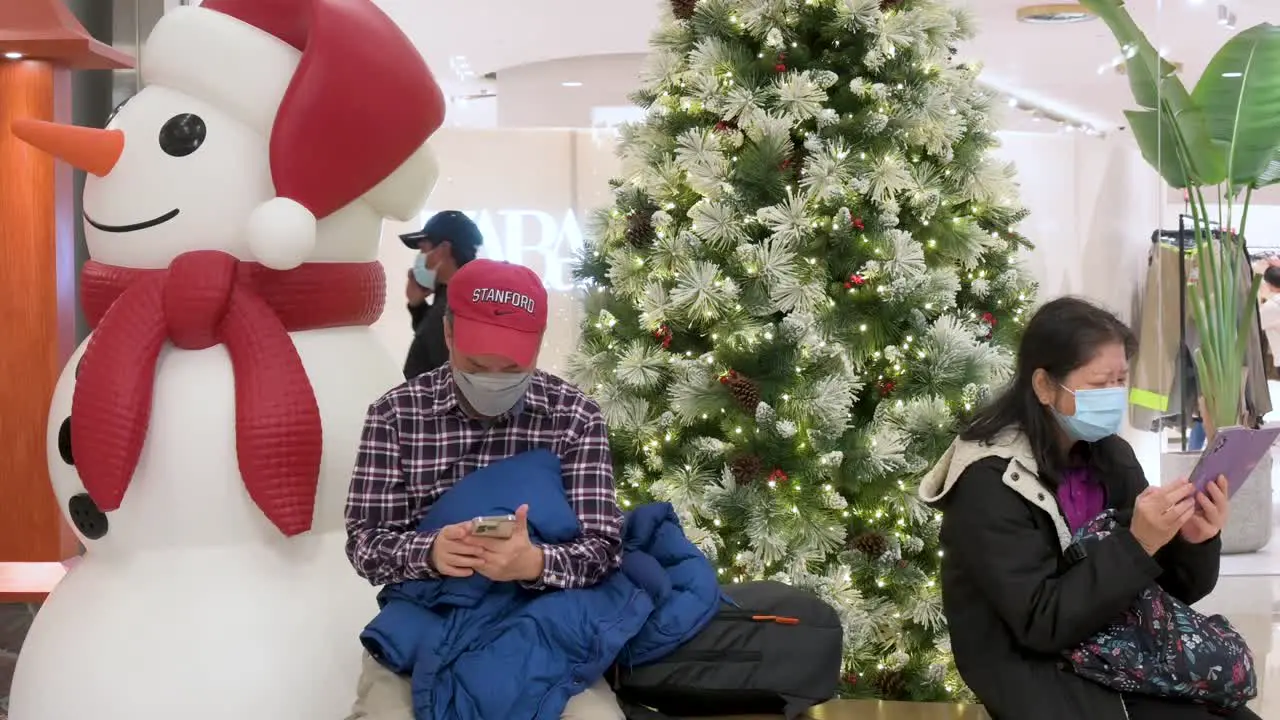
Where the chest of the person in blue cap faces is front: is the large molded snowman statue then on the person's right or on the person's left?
on the person's left

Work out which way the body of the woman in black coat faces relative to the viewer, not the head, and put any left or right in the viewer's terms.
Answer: facing the viewer and to the right of the viewer

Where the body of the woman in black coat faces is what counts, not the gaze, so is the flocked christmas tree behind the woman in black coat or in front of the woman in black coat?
behind

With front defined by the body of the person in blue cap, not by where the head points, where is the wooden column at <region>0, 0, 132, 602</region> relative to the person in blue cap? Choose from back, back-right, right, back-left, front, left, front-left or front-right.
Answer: front

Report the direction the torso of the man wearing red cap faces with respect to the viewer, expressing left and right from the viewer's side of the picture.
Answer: facing the viewer

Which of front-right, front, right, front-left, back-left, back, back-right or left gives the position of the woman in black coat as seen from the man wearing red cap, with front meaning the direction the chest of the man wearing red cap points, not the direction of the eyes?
left

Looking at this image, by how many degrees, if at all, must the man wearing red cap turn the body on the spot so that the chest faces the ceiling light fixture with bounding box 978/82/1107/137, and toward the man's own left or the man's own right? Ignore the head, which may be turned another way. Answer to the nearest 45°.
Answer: approximately 135° to the man's own left

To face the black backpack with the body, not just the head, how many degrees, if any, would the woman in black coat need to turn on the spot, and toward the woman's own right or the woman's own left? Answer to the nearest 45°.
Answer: approximately 135° to the woman's own right

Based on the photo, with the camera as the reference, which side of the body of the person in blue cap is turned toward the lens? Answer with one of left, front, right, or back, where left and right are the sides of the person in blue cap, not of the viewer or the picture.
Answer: left

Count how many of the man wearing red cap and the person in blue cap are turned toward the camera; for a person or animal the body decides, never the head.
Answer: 1

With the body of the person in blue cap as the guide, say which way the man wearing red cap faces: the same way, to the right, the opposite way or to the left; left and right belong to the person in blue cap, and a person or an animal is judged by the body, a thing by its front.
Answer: to the left

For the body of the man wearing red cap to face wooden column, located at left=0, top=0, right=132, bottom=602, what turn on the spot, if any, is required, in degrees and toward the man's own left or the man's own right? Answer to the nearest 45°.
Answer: approximately 135° to the man's own right

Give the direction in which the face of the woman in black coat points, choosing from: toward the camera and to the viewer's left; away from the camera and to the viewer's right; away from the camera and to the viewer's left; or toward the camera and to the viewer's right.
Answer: toward the camera and to the viewer's right

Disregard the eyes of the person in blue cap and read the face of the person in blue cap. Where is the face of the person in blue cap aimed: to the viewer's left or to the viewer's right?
to the viewer's left
